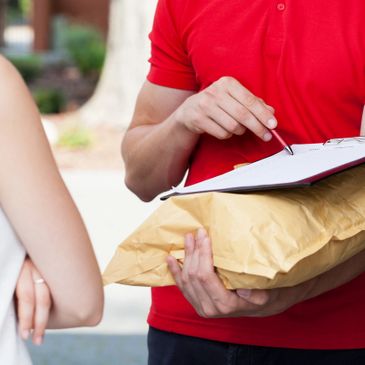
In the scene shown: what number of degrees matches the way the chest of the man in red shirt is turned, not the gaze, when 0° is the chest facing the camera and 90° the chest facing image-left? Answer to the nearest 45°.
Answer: approximately 0°
